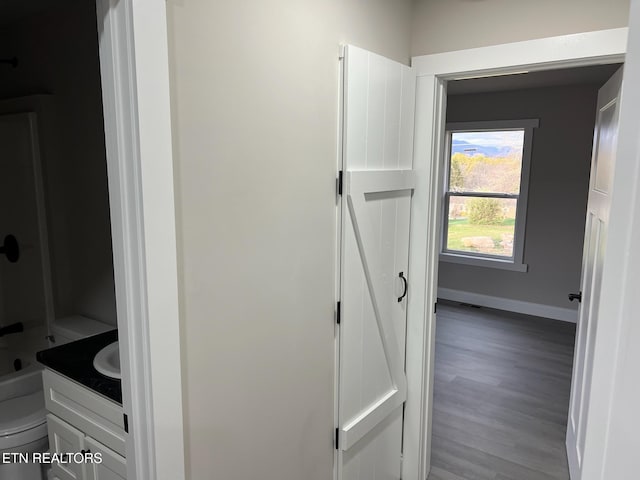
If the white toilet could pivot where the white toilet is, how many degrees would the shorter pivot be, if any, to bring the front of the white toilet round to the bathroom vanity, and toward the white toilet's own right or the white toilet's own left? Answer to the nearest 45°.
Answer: approximately 45° to the white toilet's own left

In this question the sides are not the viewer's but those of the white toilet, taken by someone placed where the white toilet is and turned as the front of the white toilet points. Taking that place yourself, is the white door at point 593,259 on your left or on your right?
on your left

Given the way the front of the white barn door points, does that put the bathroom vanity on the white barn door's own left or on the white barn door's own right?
on the white barn door's own right

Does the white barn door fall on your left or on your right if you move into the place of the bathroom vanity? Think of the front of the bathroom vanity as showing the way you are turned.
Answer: on your left

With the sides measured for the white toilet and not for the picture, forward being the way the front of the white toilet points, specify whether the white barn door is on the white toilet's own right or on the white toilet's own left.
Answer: on the white toilet's own left
